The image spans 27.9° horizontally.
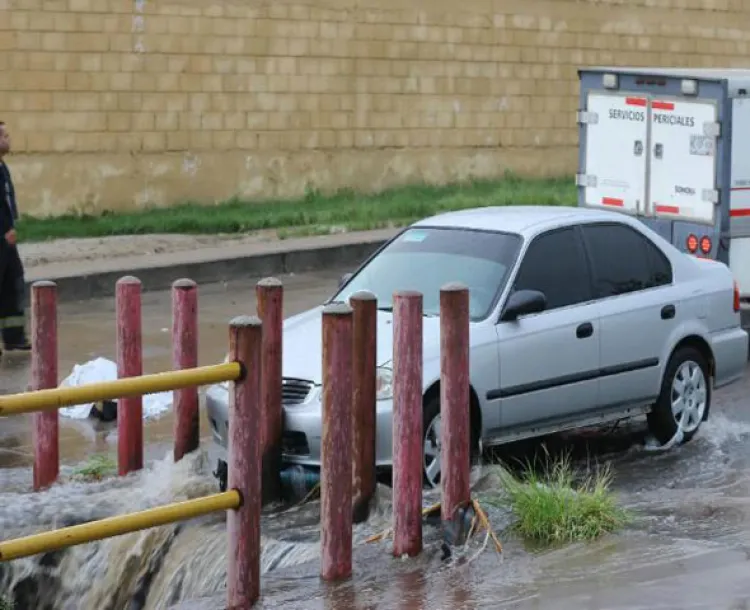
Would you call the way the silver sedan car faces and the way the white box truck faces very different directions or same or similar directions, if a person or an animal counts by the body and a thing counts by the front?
very different directions

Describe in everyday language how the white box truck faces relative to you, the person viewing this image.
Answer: facing away from the viewer and to the right of the viewer

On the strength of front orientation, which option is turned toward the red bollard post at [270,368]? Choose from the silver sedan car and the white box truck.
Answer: the silver sedan car

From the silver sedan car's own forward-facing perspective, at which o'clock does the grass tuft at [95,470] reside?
The grass tuft is roughly at 1 o'clock from the silver sedan car.

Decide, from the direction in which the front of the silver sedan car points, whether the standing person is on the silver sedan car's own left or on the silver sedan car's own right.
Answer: on the silver sedan car's own right
